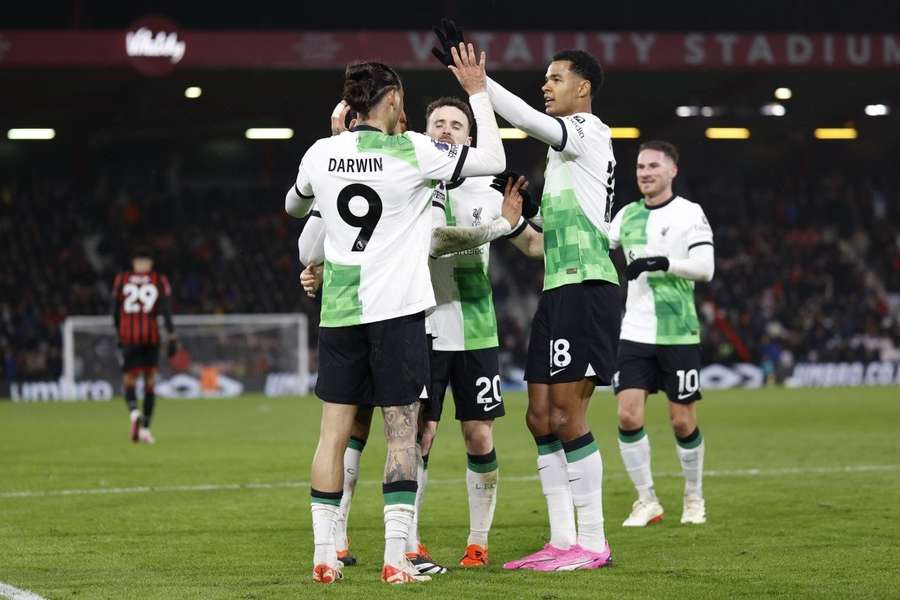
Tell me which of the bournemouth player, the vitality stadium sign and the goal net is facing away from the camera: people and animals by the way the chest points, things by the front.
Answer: the bournemouth player

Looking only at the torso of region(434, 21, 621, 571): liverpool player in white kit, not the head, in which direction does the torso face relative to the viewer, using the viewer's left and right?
facing to the left of the viewer

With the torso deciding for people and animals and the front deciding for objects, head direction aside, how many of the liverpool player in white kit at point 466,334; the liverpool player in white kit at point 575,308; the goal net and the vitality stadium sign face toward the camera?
3

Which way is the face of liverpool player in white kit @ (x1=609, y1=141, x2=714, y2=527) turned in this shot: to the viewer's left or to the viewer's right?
to the viewer's left

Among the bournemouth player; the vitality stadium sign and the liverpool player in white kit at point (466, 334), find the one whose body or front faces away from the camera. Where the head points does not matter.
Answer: the bournemouth player

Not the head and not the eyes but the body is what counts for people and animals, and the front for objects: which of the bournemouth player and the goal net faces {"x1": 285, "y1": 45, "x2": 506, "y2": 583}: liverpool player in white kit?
the goal net

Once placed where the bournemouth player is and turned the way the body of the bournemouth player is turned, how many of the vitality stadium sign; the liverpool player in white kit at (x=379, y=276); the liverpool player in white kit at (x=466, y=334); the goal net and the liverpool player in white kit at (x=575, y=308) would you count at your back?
3
